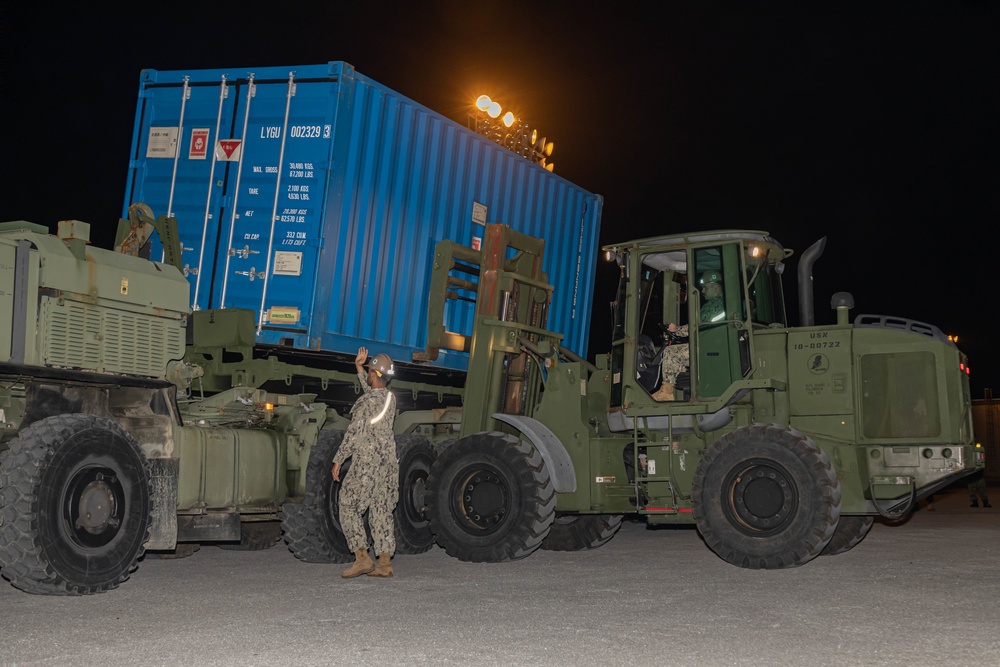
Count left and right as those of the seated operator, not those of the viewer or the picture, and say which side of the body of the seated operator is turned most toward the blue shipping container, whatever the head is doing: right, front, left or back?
front

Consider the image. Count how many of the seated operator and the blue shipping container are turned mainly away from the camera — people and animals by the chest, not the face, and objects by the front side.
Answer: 0

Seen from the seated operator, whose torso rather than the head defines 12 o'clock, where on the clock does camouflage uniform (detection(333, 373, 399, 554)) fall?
The camouflage uniform is roughly at 11 o'clock from the seated operator.

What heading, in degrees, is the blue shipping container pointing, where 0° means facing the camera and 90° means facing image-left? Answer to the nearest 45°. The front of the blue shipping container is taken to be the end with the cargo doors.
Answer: approximately 45°

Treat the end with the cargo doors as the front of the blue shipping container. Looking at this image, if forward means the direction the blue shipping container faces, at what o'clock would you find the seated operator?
The seated operator is roughly at 8 o'clock from the blue shipping container.

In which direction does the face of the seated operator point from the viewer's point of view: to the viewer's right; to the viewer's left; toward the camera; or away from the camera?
to the viewer's left

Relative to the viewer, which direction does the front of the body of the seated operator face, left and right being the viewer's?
facing to the left of the viewer
